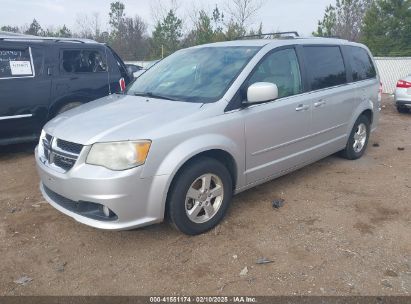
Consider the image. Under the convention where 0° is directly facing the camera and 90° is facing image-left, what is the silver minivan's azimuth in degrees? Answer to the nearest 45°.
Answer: approximately 45°

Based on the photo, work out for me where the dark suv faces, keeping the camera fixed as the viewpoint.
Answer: facing to the left of the viewer

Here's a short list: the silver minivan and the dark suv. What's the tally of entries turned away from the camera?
0

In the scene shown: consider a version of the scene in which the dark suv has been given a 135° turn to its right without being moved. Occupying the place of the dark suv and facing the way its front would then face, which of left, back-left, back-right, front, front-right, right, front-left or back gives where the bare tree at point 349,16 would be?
front

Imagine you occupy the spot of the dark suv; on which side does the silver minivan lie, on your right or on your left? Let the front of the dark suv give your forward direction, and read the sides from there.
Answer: on your left

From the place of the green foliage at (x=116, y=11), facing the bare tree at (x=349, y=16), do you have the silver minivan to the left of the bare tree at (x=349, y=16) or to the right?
right

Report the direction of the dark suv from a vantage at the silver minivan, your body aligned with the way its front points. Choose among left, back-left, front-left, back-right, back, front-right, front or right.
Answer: right

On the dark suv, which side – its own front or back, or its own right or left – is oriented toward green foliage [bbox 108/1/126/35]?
right

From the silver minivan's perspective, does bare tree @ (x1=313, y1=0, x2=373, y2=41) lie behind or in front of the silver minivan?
behind
